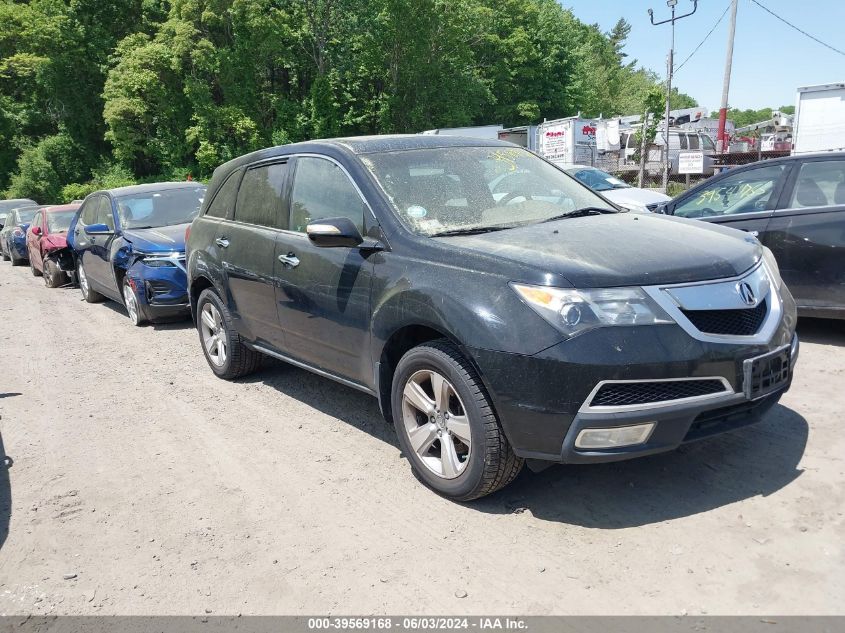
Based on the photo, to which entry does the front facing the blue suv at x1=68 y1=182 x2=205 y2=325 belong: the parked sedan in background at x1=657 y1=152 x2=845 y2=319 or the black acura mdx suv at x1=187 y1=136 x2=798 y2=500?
the parked sedan in background

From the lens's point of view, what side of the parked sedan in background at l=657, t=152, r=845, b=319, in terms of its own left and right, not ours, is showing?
left

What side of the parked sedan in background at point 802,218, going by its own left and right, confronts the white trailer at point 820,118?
right

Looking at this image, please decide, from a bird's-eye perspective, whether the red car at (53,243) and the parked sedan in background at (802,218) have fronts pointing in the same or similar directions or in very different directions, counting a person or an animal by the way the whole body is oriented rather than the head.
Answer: very different directions

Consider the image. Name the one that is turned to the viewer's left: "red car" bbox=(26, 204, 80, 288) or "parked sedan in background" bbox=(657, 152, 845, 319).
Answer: the parked sedan in background

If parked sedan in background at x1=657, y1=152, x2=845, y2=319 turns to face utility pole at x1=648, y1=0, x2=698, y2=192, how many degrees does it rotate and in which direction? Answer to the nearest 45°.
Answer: approximately 90° to its right

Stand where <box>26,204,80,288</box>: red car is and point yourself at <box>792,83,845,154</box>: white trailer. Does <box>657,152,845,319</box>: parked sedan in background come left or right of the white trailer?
right

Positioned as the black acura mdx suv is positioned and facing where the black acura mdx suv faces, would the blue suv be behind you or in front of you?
behind

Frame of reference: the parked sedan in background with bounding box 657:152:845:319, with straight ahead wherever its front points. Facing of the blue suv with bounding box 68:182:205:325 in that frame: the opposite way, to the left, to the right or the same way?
the opposite way

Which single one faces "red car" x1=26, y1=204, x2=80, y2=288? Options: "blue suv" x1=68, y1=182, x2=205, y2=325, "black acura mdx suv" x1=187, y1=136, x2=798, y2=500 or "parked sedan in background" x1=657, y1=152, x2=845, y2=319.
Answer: the parked sedan in background

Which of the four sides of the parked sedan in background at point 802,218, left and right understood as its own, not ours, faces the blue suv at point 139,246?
front

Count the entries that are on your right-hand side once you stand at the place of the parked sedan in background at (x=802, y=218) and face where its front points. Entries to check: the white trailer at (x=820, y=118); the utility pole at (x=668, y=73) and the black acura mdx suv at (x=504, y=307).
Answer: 2

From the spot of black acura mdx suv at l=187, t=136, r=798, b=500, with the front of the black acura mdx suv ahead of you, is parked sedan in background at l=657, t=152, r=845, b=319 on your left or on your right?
on your left

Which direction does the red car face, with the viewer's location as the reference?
facing the viewer and to the right of the viewer

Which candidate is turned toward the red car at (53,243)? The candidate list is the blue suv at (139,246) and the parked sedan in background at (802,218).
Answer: the parked sedan in background
